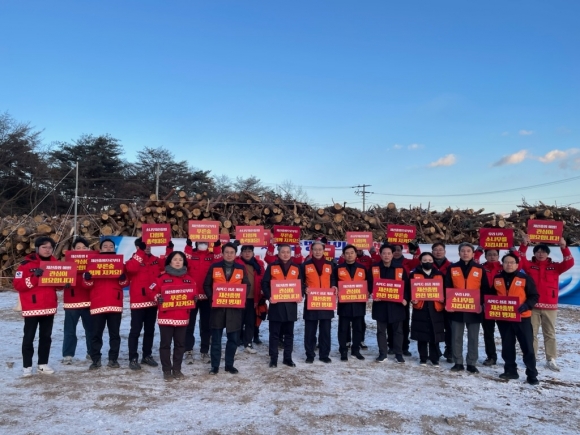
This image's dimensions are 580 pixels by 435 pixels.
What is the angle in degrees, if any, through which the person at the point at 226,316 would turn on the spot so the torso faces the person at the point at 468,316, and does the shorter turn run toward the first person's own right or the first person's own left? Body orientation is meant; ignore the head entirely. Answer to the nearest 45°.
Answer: approximately 90° to the first person's own left

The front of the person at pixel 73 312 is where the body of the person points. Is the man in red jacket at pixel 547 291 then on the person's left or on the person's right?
on the person's left

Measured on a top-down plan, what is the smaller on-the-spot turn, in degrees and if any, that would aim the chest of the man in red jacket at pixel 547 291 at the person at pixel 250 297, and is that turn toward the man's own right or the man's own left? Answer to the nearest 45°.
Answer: approximately 90° to the man's own right

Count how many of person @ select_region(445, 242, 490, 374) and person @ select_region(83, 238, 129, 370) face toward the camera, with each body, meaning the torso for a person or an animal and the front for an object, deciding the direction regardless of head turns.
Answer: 2

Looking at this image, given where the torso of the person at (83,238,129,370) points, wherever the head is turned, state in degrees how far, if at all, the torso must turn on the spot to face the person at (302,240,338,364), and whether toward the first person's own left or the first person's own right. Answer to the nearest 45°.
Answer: approximately 90° to the first person's own left
